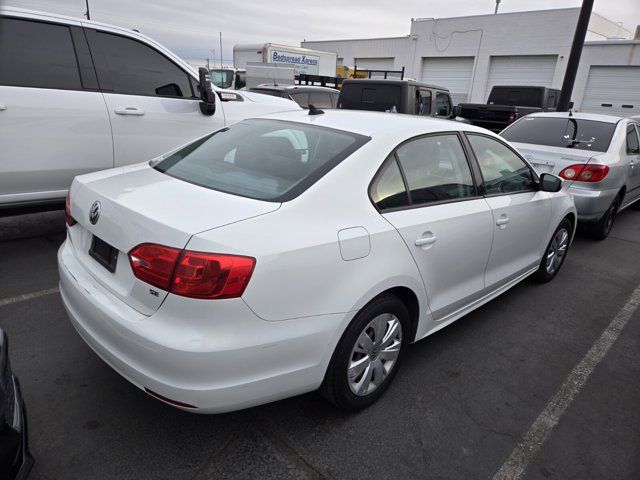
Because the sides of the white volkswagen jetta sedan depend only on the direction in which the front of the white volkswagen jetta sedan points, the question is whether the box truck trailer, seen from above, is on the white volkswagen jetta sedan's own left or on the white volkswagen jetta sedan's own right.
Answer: on the white volkswagen jetta sedan's own left

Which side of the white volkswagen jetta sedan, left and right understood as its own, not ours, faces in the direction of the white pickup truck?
left

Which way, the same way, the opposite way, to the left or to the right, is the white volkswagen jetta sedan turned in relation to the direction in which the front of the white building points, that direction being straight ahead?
the opposite way

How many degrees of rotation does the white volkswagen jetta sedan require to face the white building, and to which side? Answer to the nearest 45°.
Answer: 0° — it already faces it

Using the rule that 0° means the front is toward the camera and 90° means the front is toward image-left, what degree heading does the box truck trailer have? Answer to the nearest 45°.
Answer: approximately 45°

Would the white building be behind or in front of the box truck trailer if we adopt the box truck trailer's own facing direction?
behind

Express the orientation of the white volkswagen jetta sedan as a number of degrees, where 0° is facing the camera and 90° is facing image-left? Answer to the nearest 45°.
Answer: approximately 225°

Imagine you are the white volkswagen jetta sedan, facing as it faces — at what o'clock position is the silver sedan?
The silver sedan is roughly at 12 o'clock from the white volkswagen jetta sedan.

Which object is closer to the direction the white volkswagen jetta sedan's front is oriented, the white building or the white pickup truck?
the white building

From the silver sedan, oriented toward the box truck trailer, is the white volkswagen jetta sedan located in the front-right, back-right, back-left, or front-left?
back-left

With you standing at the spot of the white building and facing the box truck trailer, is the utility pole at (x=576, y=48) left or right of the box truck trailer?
left

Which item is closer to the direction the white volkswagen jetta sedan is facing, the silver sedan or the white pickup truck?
the silver sedan
